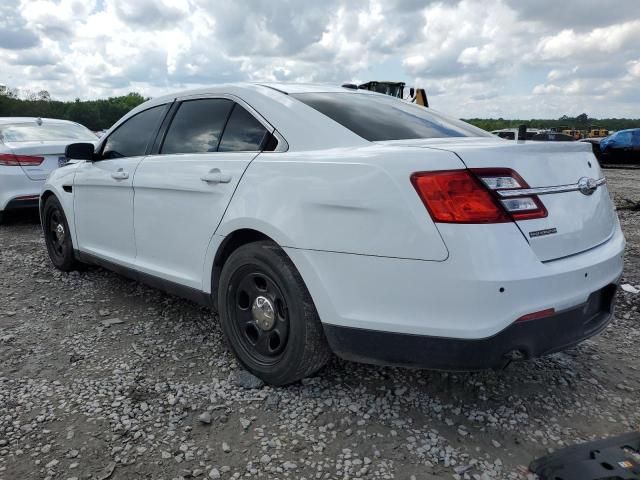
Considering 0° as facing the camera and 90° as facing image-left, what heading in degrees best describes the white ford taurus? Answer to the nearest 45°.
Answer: approximately 135°

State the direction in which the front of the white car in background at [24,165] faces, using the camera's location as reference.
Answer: facing away from the viewer and to the left of the viewer

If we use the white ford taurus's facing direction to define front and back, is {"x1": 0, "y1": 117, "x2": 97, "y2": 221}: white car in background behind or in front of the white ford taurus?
in front

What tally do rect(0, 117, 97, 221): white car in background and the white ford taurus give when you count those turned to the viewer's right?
0

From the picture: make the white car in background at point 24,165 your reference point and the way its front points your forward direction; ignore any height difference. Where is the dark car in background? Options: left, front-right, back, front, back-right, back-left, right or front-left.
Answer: back-right
